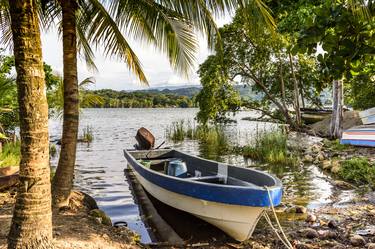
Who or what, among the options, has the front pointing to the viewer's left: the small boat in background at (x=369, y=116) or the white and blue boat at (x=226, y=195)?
the small boat in background

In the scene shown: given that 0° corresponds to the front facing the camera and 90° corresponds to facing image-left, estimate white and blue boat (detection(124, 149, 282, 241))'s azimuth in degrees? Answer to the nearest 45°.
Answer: approximately 315°

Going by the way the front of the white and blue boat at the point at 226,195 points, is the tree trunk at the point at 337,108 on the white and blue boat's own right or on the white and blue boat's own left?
on the white and blue boat's own left
